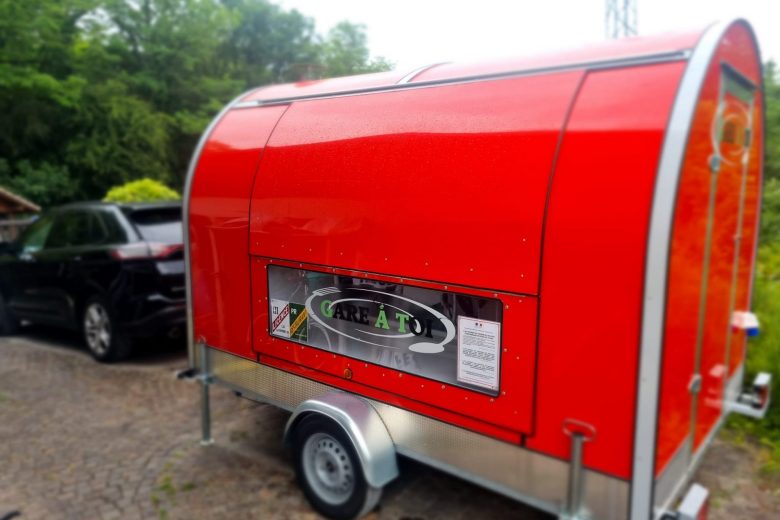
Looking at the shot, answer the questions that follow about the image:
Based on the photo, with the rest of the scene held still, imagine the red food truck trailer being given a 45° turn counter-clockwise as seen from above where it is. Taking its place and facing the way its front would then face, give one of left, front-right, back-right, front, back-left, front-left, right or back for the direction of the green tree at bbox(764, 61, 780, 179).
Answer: back-right

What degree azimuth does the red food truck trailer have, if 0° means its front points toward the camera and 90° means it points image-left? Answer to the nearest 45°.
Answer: approximately 135°

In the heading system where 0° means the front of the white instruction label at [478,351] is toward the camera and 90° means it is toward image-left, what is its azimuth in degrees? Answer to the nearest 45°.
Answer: approximately 45°

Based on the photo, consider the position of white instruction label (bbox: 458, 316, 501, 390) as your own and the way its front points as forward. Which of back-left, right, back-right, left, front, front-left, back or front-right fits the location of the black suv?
right

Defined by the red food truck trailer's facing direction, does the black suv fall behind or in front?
in front

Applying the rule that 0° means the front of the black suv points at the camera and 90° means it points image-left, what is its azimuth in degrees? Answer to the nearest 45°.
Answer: approximately 135°

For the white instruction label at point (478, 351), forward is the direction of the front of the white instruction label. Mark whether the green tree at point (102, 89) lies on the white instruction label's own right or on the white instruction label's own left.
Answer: on the white instruction label's own right

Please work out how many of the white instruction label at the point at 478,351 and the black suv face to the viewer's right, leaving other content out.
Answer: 0

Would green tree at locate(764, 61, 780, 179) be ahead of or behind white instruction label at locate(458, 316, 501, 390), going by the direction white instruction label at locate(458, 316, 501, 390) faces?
behind

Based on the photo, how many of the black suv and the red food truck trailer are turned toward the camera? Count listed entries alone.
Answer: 0
